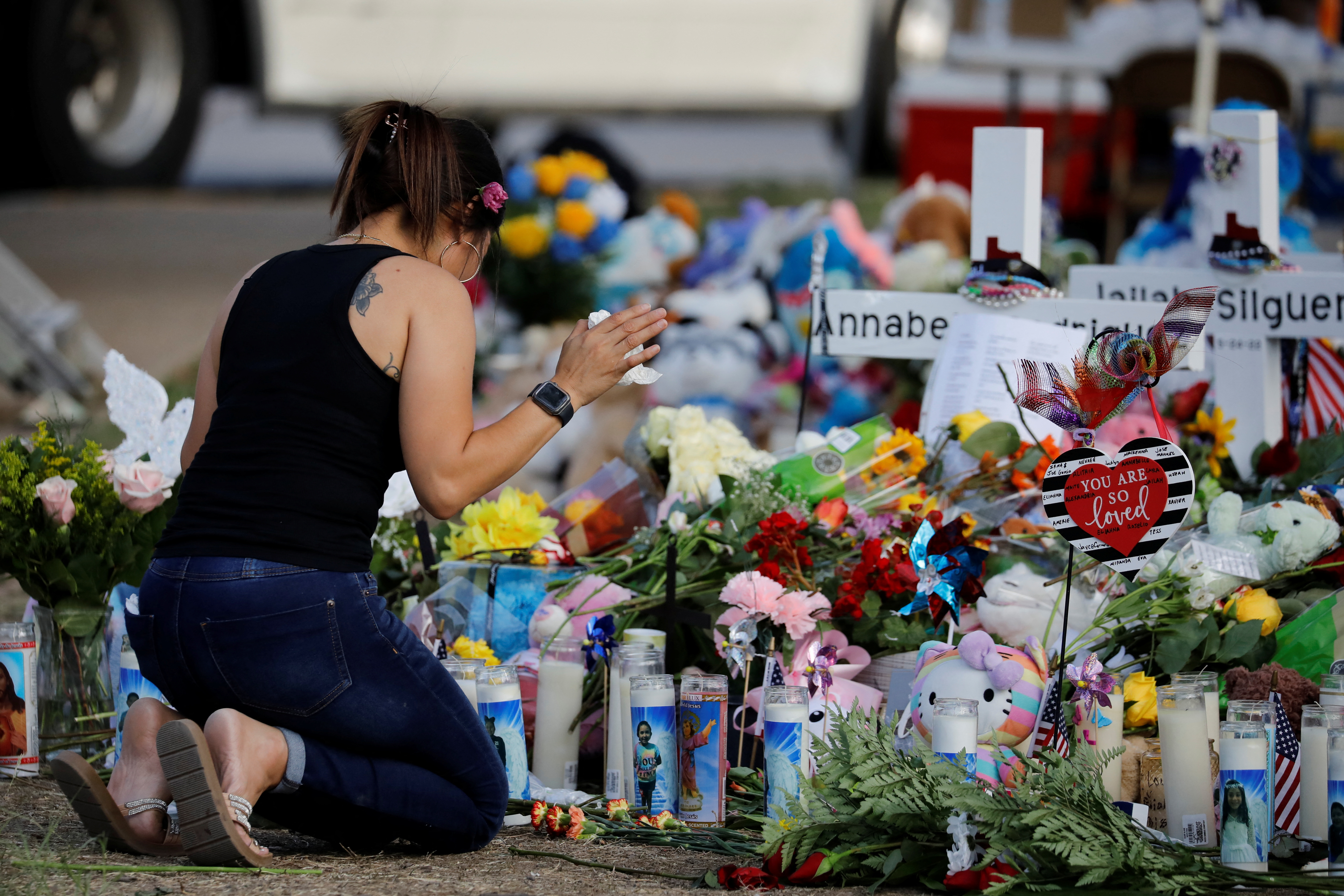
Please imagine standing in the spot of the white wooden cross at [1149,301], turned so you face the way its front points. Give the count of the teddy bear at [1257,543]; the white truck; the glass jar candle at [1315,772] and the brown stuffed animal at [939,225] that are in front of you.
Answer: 2

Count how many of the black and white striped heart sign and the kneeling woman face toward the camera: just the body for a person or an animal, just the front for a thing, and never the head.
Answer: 1

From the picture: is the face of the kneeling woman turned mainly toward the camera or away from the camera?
away from the camera

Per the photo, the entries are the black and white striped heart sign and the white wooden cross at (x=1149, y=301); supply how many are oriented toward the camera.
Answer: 2

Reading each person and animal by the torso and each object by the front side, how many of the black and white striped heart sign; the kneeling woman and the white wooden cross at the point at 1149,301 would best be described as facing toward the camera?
2

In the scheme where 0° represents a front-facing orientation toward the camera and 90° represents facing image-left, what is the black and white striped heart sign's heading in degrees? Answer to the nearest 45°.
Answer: approximately 0°

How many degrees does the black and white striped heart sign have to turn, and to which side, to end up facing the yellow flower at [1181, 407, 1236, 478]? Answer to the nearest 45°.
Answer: approximately 180°

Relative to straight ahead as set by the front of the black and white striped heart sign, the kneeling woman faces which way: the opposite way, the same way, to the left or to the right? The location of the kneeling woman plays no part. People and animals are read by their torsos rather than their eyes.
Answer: the opposite way
